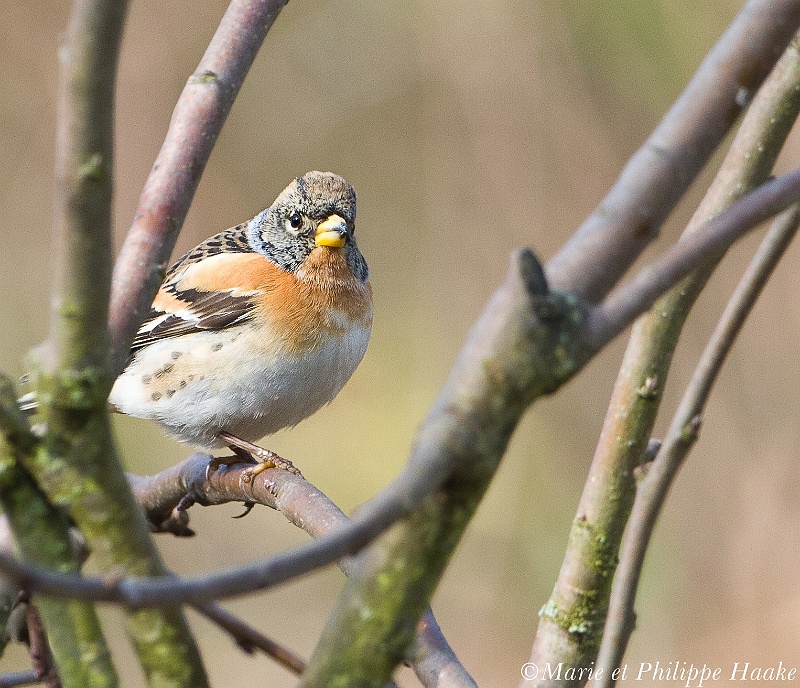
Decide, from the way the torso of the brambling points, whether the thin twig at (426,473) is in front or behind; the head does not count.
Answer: in front

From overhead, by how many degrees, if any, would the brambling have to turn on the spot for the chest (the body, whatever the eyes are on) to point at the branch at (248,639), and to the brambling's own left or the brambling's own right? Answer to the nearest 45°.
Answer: approximately 45° to the brambling's own right

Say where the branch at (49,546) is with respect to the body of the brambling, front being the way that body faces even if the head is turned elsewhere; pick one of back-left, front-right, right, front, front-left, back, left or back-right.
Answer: back-right

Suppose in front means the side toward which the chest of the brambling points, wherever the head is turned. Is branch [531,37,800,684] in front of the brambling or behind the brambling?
in front

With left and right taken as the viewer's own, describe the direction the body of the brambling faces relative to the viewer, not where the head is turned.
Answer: facing the viewer and to the right of the viewer
